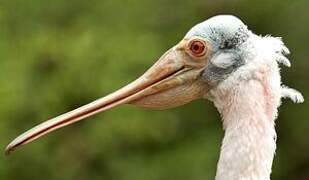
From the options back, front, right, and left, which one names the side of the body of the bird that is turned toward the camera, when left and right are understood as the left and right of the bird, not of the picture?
left
